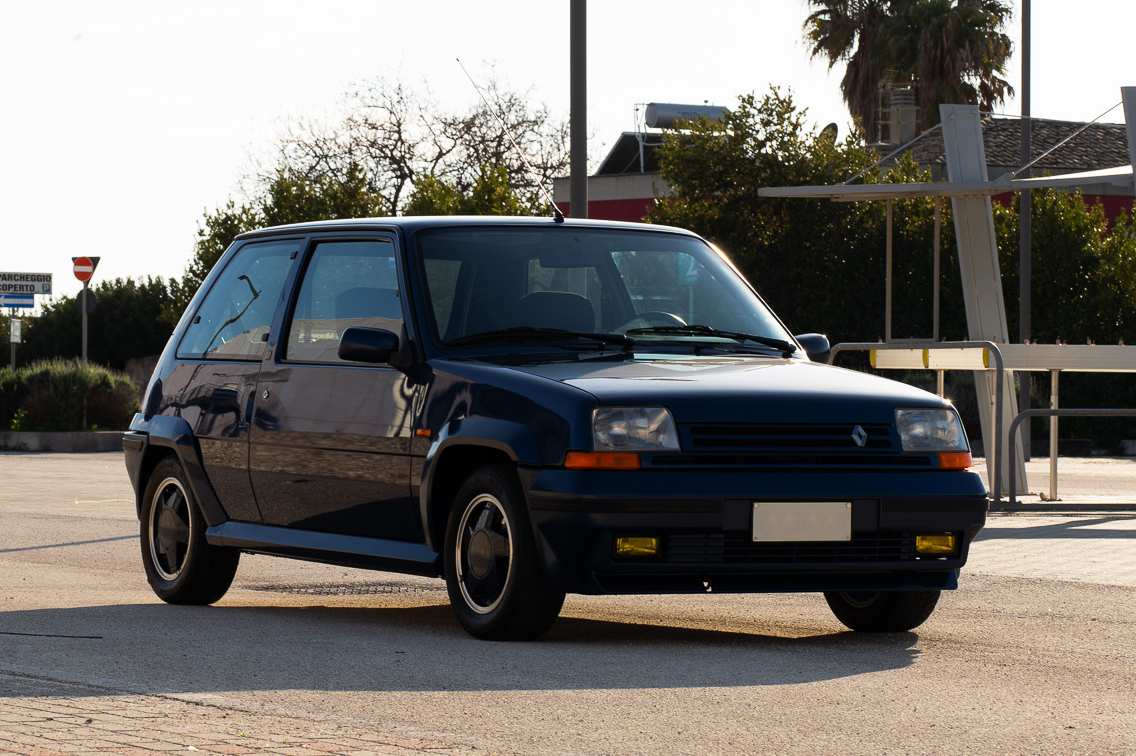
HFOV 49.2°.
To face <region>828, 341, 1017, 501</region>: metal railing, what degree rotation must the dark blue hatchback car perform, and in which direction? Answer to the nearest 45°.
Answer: approximately 90° to its left

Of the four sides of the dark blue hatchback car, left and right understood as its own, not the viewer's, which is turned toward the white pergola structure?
left

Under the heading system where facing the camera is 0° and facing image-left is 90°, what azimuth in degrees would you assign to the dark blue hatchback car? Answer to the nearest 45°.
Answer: approximately 315°

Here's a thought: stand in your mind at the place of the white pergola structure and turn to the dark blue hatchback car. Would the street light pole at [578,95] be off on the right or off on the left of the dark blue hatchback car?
right

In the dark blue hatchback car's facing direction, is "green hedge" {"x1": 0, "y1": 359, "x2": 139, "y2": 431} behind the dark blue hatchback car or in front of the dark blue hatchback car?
behind
